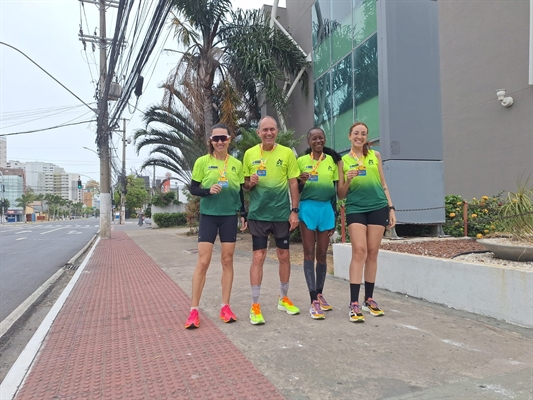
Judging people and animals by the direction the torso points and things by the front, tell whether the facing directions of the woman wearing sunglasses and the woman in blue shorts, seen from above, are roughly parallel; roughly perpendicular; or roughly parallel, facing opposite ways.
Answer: roughly parallel

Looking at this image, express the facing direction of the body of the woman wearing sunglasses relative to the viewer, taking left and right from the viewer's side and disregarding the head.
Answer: facing the viewer

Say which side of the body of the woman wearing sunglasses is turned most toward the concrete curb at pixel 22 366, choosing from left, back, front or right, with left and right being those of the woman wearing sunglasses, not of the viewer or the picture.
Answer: right

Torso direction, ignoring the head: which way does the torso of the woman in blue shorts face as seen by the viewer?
toward the camera

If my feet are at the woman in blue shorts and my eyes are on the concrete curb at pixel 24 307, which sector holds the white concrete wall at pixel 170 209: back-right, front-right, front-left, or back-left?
front-right

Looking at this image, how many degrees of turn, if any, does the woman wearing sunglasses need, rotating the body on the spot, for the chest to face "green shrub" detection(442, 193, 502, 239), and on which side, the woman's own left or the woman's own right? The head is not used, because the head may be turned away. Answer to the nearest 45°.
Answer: approximately 135° to the woman's own left

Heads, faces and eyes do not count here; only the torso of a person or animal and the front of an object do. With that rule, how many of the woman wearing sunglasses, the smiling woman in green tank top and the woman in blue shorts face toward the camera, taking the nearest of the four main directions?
3

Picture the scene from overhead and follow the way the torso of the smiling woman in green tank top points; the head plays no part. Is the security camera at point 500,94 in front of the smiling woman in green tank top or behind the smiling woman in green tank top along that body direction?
behind

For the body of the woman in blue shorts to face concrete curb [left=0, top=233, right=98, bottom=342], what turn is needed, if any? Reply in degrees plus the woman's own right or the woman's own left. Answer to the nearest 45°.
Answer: approximately 90° to the woman's own right
